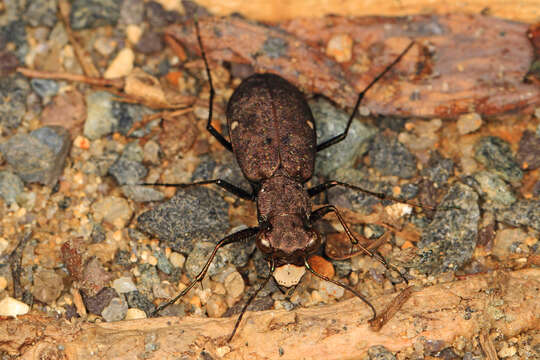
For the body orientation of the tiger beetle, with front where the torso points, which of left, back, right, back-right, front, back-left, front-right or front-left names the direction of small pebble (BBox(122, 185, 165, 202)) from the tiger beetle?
right

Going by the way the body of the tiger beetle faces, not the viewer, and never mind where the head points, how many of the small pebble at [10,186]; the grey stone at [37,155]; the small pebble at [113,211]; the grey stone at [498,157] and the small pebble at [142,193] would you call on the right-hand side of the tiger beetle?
4

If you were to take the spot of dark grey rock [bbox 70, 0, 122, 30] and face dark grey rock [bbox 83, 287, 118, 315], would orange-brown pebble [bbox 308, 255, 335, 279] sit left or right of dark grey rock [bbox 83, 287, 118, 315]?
left

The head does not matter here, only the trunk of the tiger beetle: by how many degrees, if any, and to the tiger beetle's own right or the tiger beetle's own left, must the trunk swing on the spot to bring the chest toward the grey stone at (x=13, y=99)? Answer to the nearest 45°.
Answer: approximately 90° to the tiger beetle's own right

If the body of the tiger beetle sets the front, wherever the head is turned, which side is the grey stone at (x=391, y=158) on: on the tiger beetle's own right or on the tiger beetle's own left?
on the tiger beetle's own left

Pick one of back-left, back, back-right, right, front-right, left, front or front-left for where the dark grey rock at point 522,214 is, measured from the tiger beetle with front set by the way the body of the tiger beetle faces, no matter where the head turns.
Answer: left

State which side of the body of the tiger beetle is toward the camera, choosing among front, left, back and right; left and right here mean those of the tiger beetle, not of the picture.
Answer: front

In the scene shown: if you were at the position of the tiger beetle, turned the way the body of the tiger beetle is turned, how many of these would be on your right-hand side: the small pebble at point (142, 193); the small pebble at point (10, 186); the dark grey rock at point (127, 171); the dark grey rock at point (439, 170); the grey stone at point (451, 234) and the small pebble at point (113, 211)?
4

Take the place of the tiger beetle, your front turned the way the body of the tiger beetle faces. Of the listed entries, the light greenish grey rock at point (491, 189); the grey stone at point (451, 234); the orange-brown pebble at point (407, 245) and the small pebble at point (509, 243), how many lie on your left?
4

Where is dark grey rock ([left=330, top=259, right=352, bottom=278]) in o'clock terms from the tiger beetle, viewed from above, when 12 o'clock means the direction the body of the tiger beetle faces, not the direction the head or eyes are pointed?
The dark grey rock is roughly at 10 o'clock from the tiger beetle.

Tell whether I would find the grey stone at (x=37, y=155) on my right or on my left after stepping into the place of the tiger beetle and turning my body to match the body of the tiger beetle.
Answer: on my right

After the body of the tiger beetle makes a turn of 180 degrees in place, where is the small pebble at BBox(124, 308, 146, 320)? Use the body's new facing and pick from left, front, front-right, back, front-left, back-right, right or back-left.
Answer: back-left

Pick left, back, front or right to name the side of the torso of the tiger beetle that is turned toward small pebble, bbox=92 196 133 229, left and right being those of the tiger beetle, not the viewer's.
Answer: right
